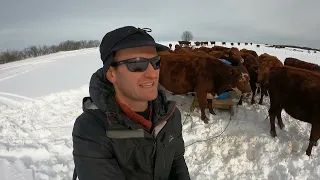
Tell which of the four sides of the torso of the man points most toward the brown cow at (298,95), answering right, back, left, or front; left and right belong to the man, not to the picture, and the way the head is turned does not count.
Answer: left

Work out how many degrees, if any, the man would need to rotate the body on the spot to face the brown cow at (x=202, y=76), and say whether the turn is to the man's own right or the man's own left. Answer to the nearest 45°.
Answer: approximately 135° to the man's own left

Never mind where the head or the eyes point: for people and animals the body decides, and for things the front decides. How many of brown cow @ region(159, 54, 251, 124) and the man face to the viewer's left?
0

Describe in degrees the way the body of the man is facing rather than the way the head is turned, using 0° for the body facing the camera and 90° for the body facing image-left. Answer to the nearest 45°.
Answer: approximately 315°

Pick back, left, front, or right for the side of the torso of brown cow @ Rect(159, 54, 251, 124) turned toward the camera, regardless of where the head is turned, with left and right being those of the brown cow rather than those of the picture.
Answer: right

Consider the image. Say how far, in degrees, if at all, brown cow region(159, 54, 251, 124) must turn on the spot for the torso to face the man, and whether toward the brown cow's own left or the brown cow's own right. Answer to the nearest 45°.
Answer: approximately 90° to the brown cow's own right

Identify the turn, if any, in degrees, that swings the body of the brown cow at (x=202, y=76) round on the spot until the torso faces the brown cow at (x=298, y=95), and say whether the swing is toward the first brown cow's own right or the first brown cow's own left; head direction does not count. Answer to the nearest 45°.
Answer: approximately 45° to the first brown cow's own right

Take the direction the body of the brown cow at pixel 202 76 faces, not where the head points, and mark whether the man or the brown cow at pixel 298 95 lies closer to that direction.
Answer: the brown cow
